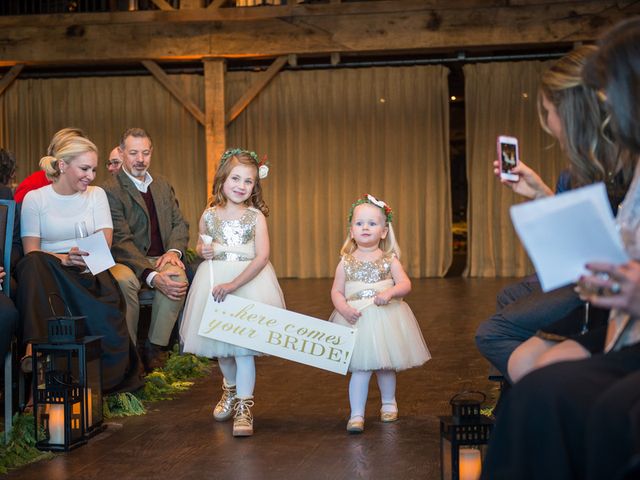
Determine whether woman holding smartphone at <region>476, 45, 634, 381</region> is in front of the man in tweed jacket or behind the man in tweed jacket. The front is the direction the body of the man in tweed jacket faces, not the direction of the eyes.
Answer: in front

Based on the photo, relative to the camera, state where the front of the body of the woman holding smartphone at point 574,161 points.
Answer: to the viewer's left

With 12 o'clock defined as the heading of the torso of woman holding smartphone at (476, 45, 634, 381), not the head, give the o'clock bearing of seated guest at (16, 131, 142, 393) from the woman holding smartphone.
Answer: The seated guest is roughly at 1 o'clock from the woman holding smartphone.

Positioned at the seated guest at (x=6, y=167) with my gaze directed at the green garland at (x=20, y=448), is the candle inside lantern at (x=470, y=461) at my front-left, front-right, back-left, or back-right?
front-left

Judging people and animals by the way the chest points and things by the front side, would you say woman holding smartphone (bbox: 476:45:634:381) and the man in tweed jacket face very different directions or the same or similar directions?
very different directions

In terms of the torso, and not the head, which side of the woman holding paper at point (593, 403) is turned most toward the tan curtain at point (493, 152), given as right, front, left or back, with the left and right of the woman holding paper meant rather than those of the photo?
right

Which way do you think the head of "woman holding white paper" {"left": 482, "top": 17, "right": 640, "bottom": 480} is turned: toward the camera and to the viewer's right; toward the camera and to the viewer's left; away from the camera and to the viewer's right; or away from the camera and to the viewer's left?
away from the camera and to the viewer's left

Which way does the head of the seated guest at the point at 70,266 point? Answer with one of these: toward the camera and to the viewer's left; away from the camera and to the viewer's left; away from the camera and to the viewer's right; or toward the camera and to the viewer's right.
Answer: toward the camera and to the viewer's right

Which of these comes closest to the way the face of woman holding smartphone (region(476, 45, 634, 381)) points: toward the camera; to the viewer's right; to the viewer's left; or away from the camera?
to the viewer's left

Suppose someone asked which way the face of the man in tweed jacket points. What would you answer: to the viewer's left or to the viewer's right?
to the viewer's right

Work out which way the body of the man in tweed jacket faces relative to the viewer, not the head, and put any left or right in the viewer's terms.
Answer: facing the viewer and to the right of the viewer

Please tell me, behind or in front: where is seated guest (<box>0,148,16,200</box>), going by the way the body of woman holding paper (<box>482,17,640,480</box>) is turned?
in front

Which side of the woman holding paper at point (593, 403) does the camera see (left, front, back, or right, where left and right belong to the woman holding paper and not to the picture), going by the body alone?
left

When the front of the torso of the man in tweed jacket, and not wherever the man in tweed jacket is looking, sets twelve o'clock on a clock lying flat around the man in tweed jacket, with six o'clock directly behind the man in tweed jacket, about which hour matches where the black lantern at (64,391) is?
The black lantern is roughly at 2 o'clock from the man in tweed jacket.

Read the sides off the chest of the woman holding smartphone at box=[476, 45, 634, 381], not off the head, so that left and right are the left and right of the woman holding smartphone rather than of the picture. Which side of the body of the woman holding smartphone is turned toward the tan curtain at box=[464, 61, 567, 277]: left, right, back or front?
right
